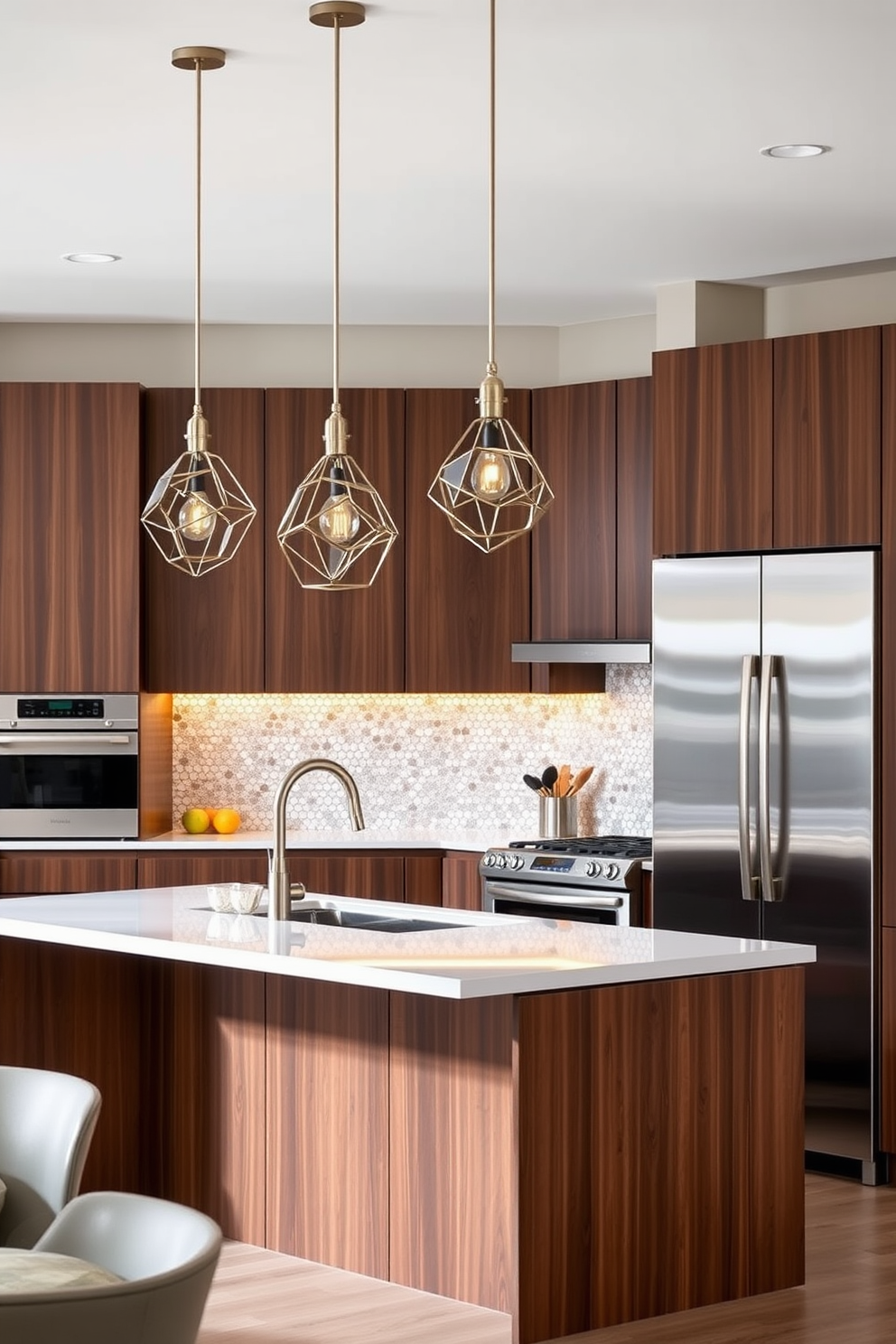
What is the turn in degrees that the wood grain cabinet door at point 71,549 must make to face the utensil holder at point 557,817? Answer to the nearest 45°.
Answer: approximately 90° to its left

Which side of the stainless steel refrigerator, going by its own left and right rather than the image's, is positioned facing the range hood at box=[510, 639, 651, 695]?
right

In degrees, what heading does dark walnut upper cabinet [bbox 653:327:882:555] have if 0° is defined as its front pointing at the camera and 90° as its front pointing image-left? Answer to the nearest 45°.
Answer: approximately 45°

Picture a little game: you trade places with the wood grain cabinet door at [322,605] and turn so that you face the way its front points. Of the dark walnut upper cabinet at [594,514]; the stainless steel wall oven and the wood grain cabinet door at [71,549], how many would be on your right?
2

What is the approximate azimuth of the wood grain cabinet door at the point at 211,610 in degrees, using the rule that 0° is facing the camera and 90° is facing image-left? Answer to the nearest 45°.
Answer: approximately 0°

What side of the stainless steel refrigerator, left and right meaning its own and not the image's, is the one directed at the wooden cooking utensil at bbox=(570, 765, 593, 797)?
right
